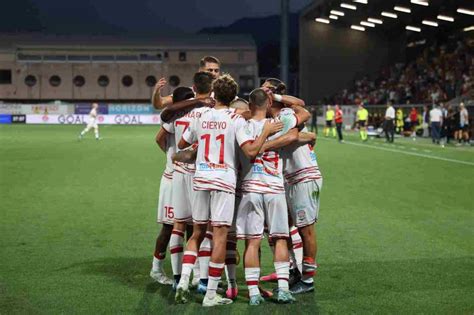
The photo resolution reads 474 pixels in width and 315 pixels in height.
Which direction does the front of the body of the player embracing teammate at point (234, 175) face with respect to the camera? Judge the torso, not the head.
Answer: away from the camera

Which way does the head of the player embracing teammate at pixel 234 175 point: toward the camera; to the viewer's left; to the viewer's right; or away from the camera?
away from the camera
